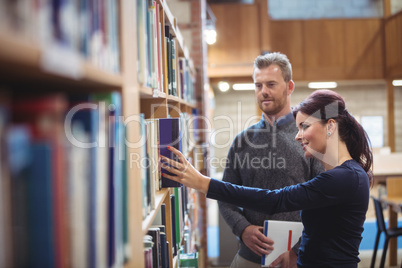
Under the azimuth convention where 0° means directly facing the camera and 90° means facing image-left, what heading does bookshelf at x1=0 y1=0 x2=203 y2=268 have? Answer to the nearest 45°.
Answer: approximately 315°

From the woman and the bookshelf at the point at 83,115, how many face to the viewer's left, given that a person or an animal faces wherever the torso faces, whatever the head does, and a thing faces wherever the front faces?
1

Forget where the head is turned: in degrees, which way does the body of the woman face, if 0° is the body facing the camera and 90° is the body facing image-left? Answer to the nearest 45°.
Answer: approximately 90°

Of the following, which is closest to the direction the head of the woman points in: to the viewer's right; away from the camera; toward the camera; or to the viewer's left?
to the viewer's left

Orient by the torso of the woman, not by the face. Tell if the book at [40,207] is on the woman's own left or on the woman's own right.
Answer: on the woman's own left

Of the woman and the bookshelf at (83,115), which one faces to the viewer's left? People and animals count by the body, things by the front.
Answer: the woman
